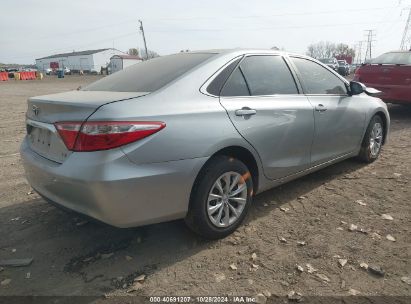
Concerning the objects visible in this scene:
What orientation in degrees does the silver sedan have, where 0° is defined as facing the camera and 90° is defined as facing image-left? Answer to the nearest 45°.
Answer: approximately 225°
